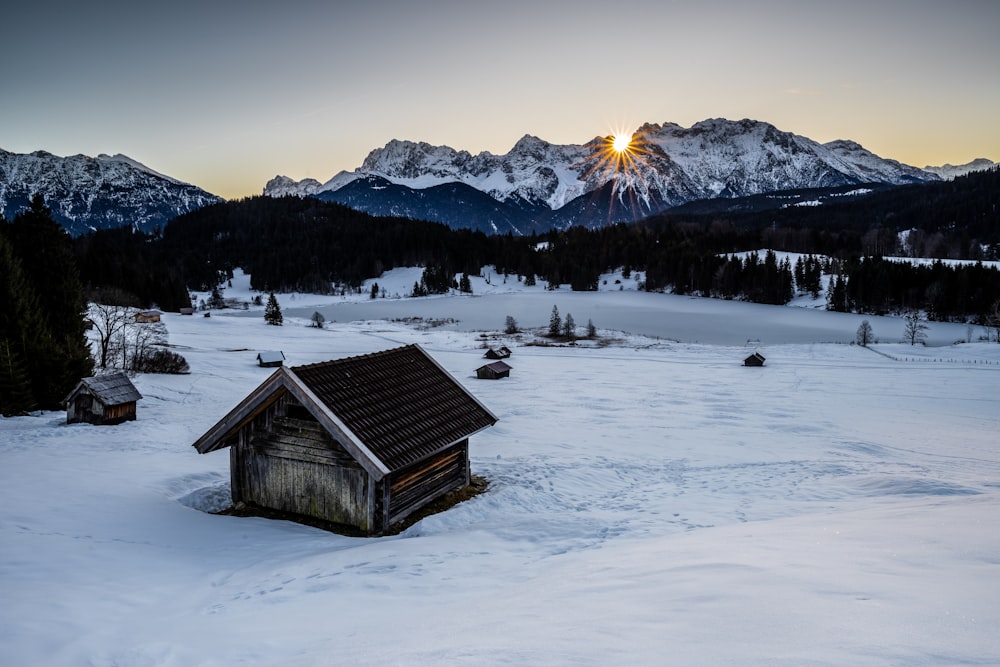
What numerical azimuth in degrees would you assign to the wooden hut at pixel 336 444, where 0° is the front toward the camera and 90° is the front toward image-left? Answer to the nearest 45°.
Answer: approximately 45°

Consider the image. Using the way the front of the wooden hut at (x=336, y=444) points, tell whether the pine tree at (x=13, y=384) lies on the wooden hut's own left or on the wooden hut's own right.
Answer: on the wooden hut's own right

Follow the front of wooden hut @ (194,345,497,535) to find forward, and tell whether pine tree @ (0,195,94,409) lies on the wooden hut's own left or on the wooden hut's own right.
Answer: on the wooden hut's own right

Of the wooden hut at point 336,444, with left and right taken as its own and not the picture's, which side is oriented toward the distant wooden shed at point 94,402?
right
